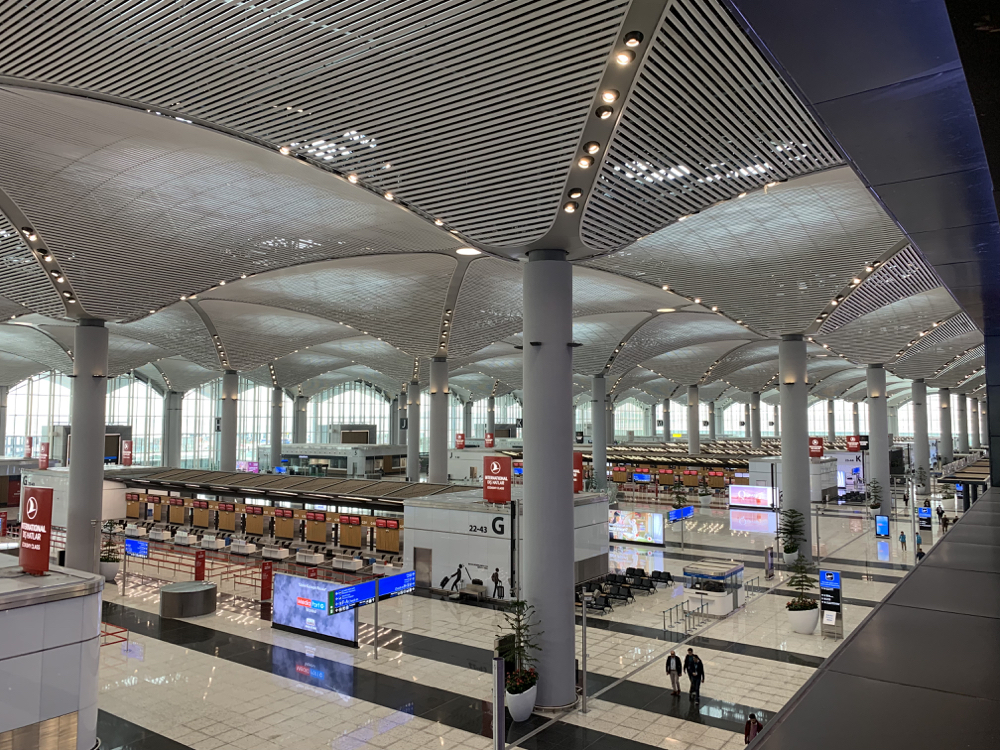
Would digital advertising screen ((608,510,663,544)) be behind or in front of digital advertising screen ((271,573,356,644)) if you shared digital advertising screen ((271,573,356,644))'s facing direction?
behind

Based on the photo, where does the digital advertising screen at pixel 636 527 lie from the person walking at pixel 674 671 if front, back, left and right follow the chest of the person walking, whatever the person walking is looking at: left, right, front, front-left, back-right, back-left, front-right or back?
back

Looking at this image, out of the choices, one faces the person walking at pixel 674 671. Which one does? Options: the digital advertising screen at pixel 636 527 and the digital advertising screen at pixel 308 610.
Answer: the digital advertising screen at pixel 636 527

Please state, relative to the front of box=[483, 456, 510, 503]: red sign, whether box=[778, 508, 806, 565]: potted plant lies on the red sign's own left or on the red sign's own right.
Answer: on the red sign's own left

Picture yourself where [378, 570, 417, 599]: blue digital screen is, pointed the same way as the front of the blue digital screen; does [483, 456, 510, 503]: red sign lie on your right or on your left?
on your left

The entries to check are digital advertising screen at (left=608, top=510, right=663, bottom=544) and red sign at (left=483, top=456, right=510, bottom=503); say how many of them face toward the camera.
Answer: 2

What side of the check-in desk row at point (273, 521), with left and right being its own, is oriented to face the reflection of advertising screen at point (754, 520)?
left

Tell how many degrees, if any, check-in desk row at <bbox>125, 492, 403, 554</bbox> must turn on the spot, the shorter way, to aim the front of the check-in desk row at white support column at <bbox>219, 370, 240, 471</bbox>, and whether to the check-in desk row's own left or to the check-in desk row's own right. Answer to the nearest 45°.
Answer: approximately 135° to the check-in desk row's own right

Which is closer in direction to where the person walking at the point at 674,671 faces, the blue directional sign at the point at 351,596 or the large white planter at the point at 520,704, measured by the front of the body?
the large white planter

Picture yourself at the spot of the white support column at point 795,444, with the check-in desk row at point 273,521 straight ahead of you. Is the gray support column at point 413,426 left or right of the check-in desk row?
right

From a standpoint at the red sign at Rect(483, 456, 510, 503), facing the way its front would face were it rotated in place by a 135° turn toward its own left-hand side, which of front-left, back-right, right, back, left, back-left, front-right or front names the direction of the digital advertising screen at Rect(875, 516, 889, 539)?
front

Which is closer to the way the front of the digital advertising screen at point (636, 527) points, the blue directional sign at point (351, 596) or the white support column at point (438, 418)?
the blue directional sign

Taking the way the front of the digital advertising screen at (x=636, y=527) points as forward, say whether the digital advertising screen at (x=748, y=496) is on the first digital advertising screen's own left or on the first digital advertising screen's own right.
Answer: on the first digital advertising screen's own left
